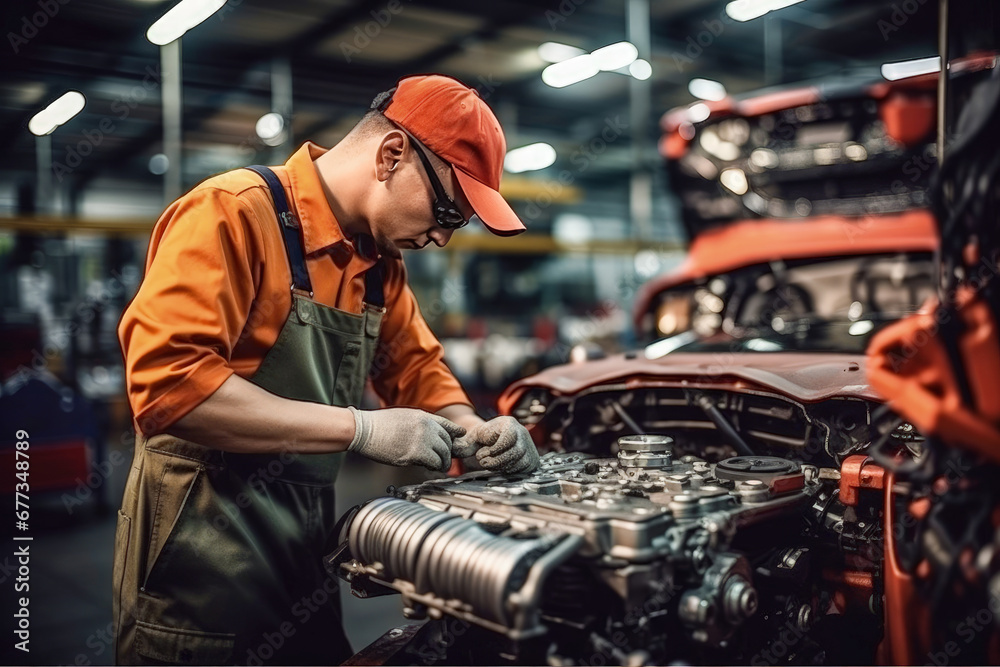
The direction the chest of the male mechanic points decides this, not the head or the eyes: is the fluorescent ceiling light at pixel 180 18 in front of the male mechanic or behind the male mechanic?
behind

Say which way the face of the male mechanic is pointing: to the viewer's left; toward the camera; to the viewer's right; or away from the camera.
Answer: to the viewer's right

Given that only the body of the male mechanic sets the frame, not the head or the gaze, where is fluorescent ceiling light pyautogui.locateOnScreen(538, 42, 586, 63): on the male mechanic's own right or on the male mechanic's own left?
on the male mechanic's own left

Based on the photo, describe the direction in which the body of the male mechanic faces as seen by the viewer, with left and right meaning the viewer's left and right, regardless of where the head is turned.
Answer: facing the viewer and to the right of the viewer

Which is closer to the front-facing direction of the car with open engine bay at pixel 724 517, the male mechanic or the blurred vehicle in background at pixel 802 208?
the male mechanic

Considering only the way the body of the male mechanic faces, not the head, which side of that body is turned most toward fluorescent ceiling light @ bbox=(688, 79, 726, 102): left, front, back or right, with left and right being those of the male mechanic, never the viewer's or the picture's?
left

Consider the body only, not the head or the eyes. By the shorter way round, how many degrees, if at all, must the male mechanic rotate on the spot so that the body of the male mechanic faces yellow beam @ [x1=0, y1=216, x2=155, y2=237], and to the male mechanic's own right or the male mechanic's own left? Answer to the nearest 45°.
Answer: approximately 135° to the male mechanic's own left

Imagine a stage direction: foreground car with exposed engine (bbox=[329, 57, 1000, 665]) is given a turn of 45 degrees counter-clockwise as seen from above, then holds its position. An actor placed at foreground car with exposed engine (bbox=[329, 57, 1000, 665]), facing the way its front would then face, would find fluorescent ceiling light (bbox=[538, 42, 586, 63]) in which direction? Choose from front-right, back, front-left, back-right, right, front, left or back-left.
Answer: back
